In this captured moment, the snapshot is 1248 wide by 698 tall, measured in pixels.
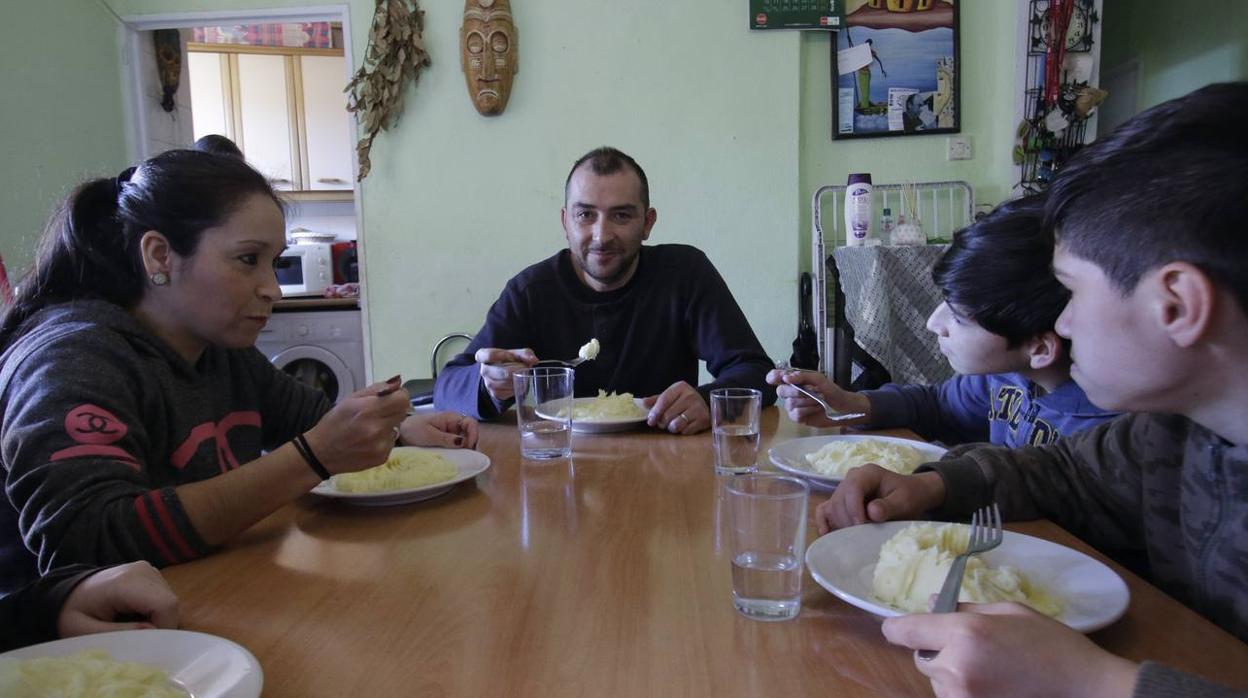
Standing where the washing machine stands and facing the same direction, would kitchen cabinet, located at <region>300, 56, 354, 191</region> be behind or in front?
behind

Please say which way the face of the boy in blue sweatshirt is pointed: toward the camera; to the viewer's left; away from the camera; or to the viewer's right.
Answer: to the viewer's left

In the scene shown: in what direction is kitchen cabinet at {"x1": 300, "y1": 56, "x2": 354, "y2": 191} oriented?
toward the camera

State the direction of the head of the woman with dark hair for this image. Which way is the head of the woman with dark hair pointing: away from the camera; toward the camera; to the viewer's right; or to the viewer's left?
to the viewer's right

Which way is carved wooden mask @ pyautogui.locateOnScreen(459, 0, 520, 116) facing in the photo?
toward the camera

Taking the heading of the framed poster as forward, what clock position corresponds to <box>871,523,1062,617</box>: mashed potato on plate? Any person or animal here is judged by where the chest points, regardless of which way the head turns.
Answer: The mashed potato on plate is roughly at 12 o'clock from the framed poster.

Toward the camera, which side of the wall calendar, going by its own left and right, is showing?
front

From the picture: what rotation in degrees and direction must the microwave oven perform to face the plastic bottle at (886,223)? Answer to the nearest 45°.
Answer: approximately 45° to its left

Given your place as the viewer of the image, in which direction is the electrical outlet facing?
facing the viewer

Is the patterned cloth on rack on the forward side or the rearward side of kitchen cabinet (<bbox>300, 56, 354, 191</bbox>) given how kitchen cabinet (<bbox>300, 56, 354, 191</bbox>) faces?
on the forward side

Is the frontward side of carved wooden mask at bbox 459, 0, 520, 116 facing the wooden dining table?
yes
